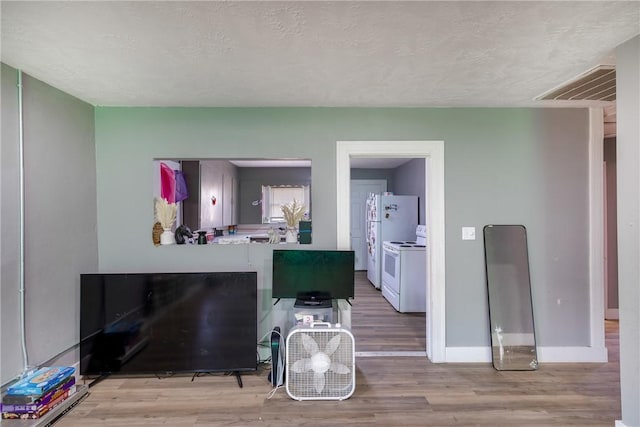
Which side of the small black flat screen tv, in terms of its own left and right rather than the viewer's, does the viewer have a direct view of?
front

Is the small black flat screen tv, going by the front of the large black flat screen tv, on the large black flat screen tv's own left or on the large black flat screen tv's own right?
on the large black flat screen tv's own left

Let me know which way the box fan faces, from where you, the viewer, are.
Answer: facing the viewer

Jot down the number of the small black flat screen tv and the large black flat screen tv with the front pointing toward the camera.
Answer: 2

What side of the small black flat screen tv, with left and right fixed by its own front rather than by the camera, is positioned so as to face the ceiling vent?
left

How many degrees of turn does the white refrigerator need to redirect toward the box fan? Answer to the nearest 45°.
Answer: approximately 90° to its left

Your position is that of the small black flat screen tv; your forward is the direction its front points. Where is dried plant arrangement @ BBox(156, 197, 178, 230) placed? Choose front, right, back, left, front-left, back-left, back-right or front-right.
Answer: right

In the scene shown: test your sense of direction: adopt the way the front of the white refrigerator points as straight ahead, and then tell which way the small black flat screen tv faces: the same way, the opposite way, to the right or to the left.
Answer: to the left

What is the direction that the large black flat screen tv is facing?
toward the camera

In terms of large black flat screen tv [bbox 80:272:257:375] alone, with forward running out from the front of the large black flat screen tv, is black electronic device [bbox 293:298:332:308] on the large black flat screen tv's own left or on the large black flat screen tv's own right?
on the large black flat screen tv's own left

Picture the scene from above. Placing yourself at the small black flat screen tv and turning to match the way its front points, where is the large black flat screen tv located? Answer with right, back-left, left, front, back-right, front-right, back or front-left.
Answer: right

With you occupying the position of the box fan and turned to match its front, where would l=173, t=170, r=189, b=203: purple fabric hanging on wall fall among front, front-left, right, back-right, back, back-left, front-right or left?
back-right

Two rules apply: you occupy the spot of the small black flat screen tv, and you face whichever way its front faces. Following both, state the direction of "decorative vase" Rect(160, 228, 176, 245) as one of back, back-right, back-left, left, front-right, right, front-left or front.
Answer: right

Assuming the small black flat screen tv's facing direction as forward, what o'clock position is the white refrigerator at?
The white refrigerator is roughly at 7 o'clock from the small black flat screen tv.

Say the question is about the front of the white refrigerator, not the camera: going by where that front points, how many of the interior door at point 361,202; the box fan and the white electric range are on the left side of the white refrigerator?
2
